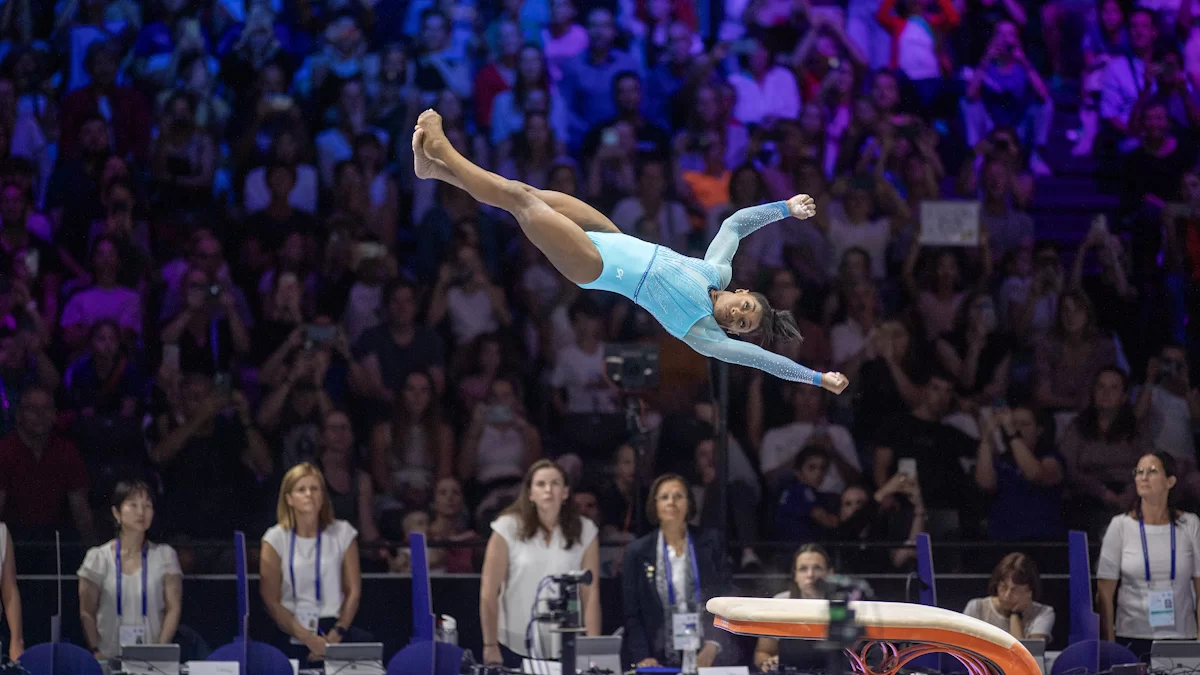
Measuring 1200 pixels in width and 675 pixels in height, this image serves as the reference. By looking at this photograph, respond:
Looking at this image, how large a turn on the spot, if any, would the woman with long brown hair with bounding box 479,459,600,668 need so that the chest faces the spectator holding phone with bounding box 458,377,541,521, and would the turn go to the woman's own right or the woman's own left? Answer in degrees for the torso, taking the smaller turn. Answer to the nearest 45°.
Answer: approximately 180°

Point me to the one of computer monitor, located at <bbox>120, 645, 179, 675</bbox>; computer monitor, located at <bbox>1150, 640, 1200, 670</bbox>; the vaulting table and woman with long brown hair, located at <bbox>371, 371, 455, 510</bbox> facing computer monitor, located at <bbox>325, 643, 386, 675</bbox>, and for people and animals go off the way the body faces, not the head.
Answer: the woman with long brown hair

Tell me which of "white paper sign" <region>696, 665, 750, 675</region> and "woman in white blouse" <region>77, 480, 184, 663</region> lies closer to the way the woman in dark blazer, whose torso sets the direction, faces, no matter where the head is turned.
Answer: the white paper sign

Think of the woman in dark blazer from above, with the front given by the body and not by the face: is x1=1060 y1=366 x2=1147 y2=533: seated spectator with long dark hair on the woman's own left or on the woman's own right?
on the woman's own left

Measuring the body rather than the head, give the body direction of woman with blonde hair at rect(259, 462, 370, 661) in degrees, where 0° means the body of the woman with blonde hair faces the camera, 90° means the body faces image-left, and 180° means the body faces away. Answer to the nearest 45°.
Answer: approximately 0°

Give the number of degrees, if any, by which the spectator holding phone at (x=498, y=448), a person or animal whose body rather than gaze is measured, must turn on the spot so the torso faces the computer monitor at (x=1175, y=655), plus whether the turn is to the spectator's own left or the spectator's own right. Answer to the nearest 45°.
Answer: approximately 45° to the spectator's own left

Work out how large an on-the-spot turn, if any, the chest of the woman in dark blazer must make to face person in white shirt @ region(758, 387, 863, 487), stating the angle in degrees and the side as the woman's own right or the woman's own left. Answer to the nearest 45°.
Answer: approximately 135° to the woman's own left

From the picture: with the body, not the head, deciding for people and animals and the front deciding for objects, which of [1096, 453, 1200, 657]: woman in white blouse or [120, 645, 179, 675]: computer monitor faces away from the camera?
the computer monitor

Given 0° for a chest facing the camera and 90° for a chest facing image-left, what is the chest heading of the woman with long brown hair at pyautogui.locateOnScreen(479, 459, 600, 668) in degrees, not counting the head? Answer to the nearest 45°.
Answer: approximately 0°

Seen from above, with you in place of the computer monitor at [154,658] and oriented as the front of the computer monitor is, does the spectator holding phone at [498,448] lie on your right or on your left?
on your right

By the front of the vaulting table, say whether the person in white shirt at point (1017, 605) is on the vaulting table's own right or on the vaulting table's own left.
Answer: on the vaulting table's own left

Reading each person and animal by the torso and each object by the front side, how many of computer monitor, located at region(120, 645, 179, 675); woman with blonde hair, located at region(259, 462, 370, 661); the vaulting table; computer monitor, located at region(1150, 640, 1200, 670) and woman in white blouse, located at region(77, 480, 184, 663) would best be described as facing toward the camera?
2

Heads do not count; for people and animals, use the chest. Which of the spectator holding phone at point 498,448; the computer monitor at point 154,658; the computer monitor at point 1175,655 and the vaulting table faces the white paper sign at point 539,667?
the spectator holding phone

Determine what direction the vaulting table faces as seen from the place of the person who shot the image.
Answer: facing to the right of the viewer
